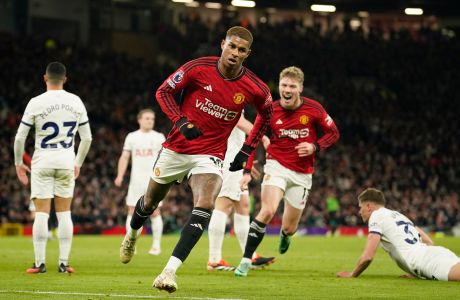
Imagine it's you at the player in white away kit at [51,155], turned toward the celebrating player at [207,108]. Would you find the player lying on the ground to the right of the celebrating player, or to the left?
left

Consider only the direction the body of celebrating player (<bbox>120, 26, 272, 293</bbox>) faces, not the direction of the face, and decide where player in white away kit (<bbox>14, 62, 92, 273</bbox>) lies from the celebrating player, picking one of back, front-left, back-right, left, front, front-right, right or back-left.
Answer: back-right

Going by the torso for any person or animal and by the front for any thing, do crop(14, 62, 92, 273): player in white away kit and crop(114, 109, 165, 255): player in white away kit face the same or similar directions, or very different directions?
very different directions

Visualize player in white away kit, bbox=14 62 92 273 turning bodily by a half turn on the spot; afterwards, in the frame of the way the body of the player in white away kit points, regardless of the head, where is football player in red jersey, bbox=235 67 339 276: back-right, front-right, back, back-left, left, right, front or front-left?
left

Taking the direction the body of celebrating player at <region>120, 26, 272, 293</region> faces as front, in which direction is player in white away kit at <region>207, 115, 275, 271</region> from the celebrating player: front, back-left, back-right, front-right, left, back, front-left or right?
back

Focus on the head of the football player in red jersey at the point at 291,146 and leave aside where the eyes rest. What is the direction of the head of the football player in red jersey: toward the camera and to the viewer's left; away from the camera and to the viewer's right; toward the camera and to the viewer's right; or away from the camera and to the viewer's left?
toward the camera and to the viewer's left

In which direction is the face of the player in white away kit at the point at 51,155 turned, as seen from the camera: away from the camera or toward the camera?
away from the camera

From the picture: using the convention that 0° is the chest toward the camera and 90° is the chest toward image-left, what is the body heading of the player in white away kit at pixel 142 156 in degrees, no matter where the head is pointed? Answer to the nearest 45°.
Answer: approximately 0°

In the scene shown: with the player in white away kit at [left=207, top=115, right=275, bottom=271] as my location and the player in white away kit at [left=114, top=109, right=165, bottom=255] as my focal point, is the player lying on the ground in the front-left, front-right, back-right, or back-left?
back-right
